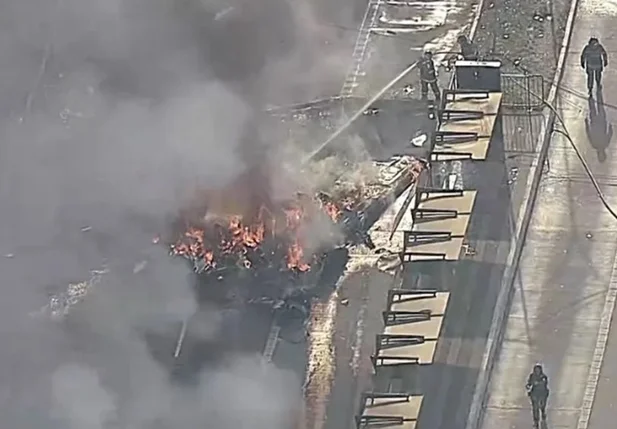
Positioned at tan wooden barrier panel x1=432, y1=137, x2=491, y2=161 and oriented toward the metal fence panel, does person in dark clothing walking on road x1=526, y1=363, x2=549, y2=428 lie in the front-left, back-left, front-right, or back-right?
back-right
